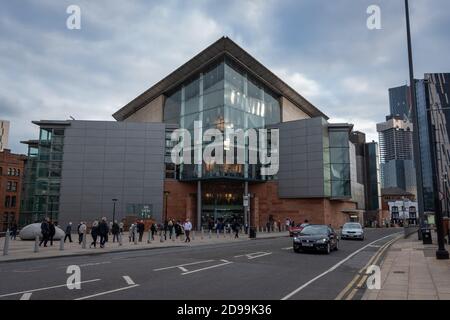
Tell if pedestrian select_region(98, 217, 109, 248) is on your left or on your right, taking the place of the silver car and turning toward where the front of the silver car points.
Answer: on your right

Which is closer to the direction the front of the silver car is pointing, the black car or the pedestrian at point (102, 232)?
the black car

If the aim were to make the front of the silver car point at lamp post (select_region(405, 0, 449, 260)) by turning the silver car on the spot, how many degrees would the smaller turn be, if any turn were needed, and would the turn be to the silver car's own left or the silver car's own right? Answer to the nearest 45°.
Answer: approximately 45° to the silver car's own left

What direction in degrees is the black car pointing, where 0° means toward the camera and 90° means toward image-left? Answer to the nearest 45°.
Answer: approximately 45°

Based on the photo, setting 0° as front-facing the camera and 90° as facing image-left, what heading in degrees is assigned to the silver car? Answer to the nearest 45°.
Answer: approximately 0°

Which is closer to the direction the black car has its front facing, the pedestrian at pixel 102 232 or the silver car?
the pedestrian

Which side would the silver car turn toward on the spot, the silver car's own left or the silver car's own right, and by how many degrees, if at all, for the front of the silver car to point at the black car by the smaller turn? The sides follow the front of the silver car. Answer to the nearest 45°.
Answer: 0° — it already faces it

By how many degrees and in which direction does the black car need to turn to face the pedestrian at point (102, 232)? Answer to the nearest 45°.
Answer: approximately 45° to its right
